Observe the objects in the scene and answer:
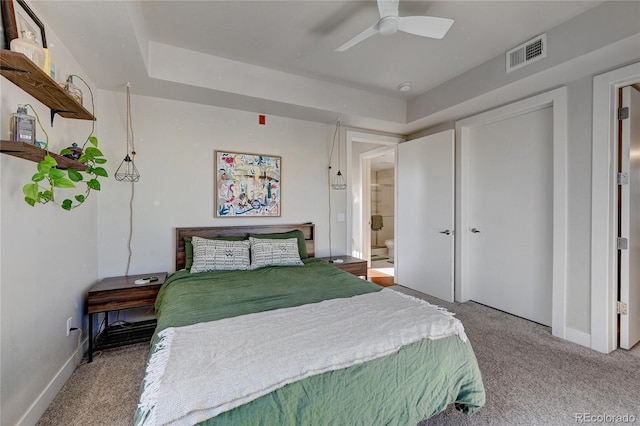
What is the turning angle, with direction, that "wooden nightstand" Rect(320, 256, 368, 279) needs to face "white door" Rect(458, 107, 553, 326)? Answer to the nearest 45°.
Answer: approximately 90° to its left

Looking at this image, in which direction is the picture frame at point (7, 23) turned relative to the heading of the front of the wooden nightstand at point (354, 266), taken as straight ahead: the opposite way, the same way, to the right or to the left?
to the left

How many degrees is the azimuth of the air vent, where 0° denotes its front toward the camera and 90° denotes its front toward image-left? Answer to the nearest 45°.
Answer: approximately 45°

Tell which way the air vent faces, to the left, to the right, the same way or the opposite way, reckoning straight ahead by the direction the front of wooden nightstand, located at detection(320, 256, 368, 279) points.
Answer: to the right

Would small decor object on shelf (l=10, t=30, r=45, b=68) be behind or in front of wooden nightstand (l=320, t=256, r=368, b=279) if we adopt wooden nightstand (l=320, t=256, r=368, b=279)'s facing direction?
in front

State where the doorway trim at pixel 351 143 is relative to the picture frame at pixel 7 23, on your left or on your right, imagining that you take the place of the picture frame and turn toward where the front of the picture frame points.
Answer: on your left

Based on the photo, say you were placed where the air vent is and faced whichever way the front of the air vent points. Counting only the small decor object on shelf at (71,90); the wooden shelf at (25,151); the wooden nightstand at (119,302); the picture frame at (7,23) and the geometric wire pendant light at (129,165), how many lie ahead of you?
5

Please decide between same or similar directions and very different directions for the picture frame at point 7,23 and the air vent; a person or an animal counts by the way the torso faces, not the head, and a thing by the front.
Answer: very different directions

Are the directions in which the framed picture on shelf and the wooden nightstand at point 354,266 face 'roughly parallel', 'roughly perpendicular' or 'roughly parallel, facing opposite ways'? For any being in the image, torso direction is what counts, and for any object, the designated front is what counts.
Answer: roughly perpendicular

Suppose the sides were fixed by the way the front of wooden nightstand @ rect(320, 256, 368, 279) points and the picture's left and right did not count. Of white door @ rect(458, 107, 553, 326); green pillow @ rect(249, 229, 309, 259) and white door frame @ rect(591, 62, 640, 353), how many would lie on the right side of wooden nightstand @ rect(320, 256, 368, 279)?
1

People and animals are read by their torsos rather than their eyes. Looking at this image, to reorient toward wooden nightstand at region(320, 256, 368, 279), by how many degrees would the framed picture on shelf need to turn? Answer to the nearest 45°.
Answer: approximately 45° to its left

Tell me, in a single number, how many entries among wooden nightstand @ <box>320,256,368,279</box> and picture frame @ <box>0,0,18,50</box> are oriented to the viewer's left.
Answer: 0

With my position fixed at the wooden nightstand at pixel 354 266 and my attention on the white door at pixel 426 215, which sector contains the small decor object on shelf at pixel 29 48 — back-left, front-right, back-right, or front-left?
back-right

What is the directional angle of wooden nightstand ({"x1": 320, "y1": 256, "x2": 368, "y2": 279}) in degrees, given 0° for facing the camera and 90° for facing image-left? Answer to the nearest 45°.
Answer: approximately 0°

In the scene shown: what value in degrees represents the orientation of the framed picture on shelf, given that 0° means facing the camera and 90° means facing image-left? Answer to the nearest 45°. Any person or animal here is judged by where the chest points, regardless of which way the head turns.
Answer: approximately 315°

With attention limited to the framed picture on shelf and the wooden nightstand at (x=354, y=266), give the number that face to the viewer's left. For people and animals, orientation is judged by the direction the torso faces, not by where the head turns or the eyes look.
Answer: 0
